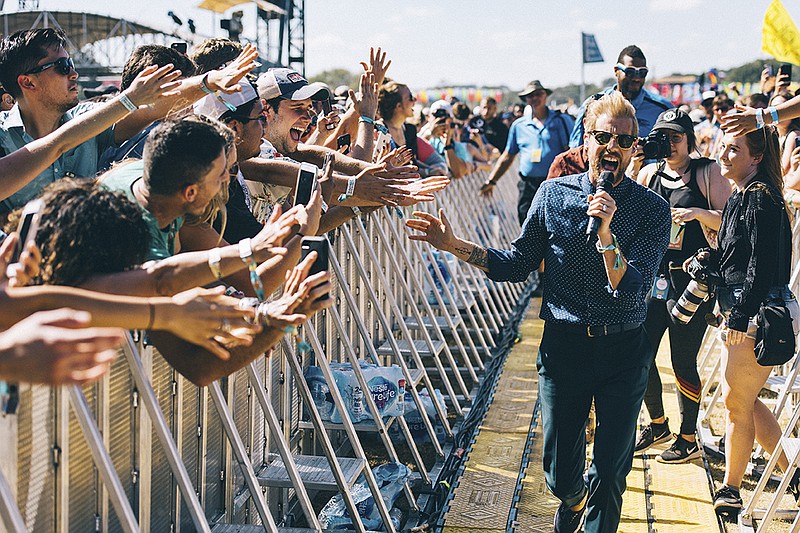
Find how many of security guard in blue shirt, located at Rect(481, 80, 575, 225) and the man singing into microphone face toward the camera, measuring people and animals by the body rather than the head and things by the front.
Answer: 2

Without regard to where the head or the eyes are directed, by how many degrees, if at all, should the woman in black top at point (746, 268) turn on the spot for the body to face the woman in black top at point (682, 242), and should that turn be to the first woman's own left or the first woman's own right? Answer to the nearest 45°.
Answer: approximately 45° to the first woman's own right

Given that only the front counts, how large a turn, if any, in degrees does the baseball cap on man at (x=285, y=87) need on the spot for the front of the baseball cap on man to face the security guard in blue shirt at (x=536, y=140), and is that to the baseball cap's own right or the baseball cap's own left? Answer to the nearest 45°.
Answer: approximately 90° to the baseball cap's own left

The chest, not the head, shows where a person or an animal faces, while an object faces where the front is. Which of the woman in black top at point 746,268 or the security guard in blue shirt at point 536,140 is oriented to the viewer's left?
the woman in black top

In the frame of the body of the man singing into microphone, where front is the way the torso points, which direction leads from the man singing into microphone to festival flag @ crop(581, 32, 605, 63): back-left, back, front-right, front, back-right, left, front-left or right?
back

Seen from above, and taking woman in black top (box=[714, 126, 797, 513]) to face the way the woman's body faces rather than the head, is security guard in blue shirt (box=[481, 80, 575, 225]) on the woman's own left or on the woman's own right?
on the woman's own right
